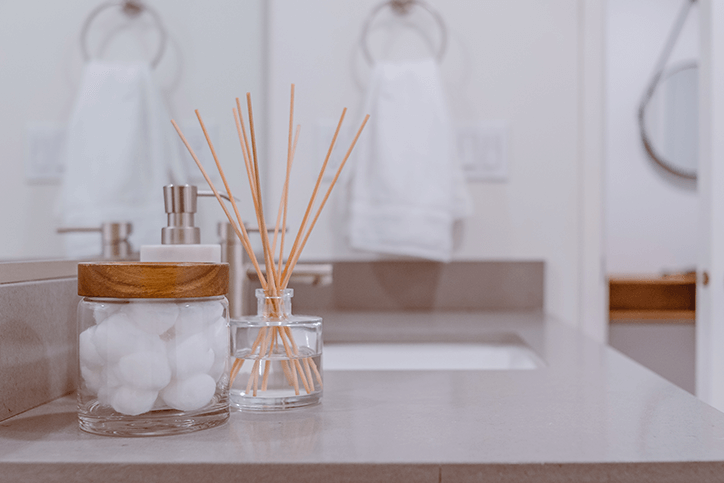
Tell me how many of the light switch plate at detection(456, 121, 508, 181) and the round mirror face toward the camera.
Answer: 2

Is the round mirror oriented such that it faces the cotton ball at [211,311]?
yes

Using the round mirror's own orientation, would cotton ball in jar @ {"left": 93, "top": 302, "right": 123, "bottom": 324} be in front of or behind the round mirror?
in front

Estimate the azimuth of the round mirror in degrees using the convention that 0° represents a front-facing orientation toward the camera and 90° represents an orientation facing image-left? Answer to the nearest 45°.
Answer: approximately 0°

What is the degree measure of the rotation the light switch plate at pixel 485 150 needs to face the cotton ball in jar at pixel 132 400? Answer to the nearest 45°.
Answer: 0° — it already faces it

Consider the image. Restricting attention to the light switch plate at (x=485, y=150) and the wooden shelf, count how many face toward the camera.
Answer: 2

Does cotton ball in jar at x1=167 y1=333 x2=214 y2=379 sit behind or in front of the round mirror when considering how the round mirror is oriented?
in front

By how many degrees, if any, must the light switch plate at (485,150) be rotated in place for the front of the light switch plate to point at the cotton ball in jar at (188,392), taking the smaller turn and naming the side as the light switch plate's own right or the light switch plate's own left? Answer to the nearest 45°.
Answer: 0° — it already faces it
